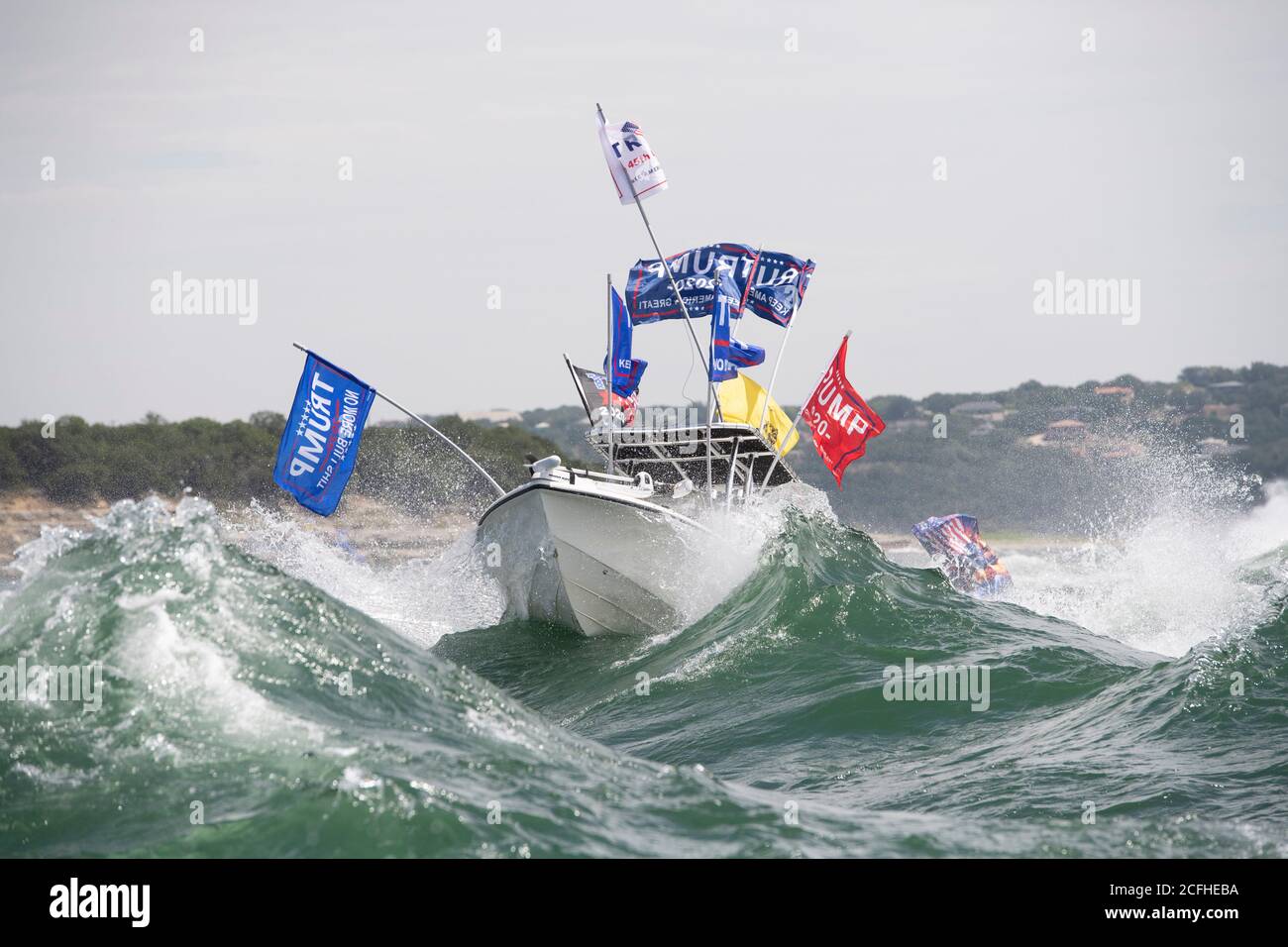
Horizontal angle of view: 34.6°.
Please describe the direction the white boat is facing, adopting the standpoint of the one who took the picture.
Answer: facing the viewer and to the left of the viewer
